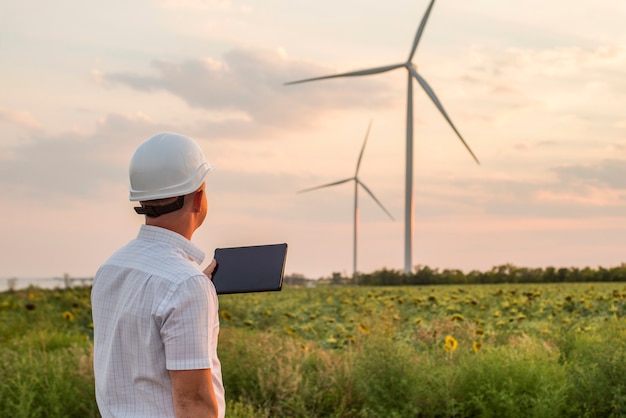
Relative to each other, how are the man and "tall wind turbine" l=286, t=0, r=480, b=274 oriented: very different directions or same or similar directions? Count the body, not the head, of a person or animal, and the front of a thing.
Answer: very different directions

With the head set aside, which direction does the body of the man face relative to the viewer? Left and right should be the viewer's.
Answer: facing away from the viewer and to the right of the viewer

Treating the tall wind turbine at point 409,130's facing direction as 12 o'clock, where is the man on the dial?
The man is roughly at 12 o'clock from the tall wind turbine.

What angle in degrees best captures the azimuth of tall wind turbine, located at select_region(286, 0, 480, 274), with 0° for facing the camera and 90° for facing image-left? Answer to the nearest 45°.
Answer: approximately 0°

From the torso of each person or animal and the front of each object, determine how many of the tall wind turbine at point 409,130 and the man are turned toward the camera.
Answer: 1

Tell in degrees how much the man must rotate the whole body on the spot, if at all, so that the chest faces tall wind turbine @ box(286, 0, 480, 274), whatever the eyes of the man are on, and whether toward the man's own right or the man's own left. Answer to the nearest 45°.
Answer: approximately 45° to the man's own left

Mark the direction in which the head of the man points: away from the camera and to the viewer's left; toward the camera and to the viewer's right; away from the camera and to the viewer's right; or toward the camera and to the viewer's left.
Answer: away from the camera and to the viewer's right
